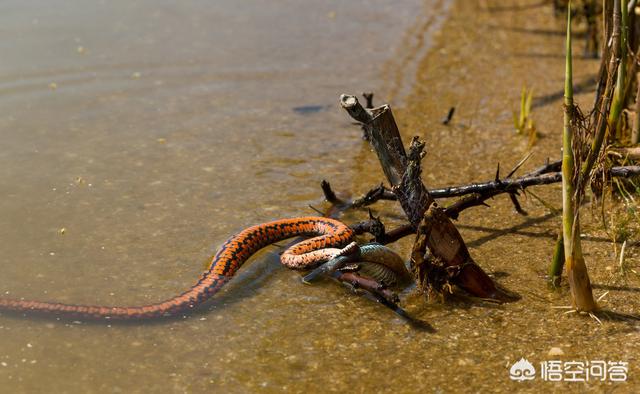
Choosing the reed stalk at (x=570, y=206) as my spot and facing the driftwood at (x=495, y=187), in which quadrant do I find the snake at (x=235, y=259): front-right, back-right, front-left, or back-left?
front-left

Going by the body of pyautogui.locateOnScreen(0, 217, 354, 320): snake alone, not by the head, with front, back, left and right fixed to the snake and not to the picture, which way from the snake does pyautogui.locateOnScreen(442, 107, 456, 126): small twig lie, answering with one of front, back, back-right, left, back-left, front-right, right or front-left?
front-left

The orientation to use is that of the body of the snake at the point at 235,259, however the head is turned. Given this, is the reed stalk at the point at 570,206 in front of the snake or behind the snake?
in front

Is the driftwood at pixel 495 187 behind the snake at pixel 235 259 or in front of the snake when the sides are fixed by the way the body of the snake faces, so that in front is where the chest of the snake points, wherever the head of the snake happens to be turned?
in front

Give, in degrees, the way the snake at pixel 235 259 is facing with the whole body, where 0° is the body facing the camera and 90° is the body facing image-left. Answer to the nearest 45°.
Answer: approximately 270°
